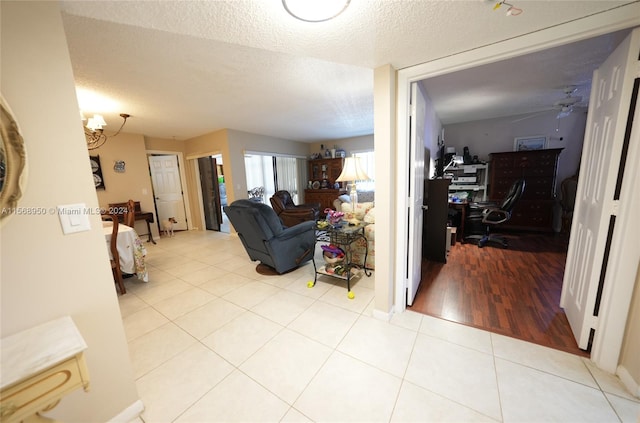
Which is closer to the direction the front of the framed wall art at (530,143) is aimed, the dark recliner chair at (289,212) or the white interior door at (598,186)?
the white interior door

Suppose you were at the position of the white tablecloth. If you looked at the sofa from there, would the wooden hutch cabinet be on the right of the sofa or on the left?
left

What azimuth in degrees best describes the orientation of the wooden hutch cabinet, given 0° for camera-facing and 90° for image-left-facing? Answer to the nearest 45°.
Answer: approximately 0°

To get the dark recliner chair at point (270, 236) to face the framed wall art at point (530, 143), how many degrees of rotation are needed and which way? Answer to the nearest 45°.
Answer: approximately 45° to its right

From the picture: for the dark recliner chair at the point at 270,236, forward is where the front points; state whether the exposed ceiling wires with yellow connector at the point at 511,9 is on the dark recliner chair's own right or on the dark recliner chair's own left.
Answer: on the dark recliner chair's own right

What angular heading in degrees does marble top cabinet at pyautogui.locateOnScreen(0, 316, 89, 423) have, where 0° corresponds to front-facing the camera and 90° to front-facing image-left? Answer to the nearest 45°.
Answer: approximately 315°

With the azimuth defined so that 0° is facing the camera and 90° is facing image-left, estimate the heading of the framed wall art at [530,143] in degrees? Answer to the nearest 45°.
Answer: approximately 0°

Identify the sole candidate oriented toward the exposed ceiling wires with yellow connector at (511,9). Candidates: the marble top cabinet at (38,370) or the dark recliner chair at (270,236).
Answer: the marble top cabinet
